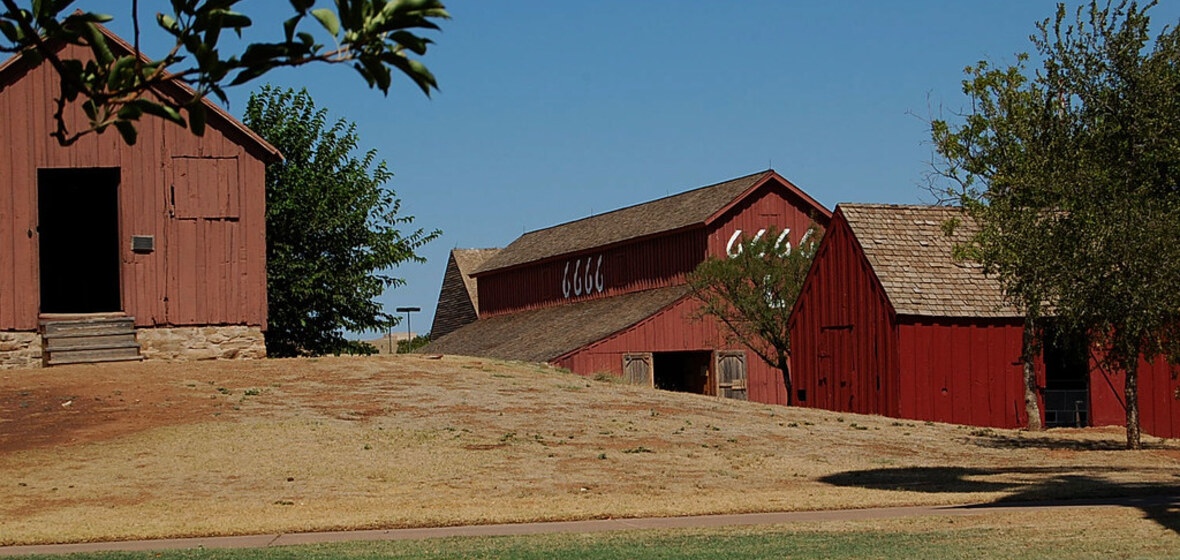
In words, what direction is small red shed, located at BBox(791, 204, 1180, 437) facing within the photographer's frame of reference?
facing the viewer and to the left of the viewer

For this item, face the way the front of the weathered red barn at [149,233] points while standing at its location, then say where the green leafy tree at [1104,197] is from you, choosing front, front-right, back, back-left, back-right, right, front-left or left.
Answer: front-left

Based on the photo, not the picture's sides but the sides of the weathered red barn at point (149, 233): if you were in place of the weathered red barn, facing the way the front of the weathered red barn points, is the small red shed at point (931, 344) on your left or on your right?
on your left

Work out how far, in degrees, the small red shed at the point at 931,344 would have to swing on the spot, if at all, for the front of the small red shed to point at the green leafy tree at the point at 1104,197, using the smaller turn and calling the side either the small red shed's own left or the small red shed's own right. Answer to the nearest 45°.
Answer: approximately 45° to the small red shed's own left

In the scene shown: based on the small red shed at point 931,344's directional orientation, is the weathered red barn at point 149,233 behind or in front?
in front

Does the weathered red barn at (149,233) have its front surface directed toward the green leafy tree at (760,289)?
no

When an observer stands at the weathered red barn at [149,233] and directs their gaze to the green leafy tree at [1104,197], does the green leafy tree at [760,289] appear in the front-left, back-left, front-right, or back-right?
front-left

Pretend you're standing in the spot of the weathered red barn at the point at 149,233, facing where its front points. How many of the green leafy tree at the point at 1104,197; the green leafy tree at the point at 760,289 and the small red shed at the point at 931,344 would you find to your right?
0

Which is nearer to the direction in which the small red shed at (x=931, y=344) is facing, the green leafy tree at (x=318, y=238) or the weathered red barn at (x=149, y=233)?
the weathered red barn

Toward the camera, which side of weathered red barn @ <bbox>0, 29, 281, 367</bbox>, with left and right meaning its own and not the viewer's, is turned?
front

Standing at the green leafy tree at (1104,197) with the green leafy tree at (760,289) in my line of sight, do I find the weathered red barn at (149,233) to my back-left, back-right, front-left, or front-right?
front-left

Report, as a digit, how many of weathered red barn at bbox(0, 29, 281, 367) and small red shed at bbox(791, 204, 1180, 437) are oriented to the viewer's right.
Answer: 0

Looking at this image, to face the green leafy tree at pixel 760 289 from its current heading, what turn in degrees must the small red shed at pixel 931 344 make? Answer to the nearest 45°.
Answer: approximately 90° to its right
